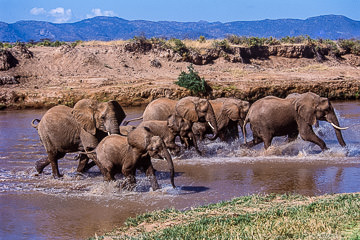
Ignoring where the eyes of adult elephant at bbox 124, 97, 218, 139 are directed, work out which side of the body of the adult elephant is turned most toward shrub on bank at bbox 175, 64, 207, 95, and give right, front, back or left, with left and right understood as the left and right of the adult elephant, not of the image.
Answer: left

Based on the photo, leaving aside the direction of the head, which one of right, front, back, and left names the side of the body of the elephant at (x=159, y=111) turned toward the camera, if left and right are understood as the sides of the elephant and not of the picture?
right

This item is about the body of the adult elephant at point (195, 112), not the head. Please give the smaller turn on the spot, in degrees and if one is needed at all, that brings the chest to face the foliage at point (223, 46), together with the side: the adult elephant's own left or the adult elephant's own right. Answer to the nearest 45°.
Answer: approximately 90° to the adult elephant's own left

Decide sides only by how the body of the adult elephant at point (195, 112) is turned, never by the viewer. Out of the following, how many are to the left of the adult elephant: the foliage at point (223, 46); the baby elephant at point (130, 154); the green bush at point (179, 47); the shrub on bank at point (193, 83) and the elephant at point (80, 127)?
3

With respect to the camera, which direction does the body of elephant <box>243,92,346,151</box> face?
to the viewer's right

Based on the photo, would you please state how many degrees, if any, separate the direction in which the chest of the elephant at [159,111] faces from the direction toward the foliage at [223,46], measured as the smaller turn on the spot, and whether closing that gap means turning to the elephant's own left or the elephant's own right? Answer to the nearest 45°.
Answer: approximately 90° to the elephant's own left

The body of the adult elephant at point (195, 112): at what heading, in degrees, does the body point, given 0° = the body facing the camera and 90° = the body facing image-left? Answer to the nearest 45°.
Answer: approximately 270°

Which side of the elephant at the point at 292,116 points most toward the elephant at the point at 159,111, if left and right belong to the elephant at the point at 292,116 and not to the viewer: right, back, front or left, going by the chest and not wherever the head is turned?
back

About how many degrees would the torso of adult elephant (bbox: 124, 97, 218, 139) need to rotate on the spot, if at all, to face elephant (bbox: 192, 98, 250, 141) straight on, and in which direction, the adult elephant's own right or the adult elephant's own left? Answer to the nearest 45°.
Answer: approximately 45° to the adult elephant's own left

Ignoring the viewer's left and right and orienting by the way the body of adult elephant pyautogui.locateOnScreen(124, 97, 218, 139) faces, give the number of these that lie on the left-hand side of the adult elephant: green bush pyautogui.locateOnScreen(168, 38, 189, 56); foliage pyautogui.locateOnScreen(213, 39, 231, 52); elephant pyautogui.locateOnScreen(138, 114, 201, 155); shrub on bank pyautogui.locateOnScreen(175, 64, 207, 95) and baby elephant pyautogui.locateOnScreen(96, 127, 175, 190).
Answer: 3
